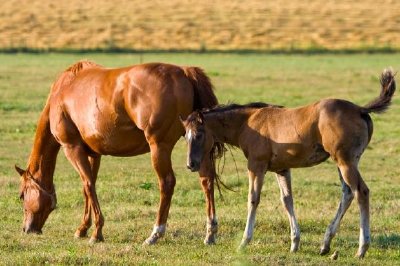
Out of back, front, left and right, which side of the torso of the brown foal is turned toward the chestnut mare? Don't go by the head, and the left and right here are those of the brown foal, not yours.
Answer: front

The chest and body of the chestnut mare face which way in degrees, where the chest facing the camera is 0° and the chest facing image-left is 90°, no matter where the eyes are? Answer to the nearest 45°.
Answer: approximately 90°

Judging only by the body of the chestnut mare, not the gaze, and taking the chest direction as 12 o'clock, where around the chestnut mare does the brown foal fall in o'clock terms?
The brown foal is roughly at 7 o'clock from the chestnut mare.

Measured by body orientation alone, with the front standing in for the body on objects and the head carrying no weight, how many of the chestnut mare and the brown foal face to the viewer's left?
2

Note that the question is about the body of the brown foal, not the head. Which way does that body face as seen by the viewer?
to the viewer's left
